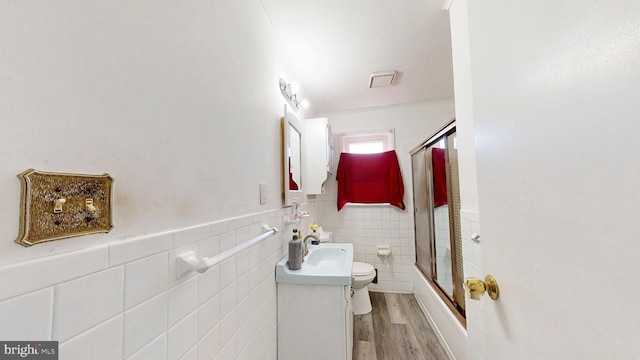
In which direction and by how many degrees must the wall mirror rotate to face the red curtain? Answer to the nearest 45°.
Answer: approximately 45° to its left

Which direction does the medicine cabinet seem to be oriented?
to the viewer's right

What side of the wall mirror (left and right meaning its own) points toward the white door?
right

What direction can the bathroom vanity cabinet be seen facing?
to the viewer's right

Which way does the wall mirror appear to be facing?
to the viewer's right
